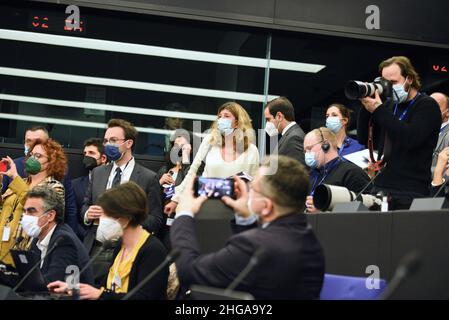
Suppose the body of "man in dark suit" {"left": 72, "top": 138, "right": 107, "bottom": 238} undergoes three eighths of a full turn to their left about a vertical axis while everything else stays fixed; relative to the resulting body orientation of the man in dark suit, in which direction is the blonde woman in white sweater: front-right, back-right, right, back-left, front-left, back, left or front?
front-right

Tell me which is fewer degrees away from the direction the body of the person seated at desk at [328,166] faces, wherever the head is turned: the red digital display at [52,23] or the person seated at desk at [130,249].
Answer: the person seated at desk

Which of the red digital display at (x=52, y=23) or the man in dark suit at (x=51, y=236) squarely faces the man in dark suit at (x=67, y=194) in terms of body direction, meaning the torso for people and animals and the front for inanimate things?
the red digital display

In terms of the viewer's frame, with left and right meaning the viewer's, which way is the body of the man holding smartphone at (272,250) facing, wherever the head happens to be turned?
facing away from the viewer and to the left of the viewer

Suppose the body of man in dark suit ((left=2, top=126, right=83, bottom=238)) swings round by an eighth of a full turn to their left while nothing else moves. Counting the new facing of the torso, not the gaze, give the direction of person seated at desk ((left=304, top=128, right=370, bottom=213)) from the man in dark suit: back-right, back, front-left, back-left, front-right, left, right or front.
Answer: front-left

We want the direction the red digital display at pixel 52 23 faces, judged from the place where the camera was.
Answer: facing the viewer

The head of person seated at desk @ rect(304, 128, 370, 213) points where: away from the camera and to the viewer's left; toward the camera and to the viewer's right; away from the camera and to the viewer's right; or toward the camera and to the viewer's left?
toward the camera and to the viewer's left

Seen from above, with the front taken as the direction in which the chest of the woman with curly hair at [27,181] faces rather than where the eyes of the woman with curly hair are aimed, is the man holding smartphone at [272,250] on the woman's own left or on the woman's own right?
on the woman's own left

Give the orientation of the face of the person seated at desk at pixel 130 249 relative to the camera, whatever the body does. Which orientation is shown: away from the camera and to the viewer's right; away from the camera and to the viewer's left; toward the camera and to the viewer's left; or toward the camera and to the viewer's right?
toward the camera and to the viewer's left

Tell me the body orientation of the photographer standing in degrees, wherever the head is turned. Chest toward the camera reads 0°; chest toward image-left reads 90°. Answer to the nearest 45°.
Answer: approximately 45°

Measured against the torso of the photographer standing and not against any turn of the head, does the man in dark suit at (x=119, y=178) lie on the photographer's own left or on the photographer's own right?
on the photographer's own right

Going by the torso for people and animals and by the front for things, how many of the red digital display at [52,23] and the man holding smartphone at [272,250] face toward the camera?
1
